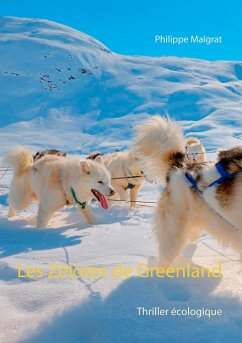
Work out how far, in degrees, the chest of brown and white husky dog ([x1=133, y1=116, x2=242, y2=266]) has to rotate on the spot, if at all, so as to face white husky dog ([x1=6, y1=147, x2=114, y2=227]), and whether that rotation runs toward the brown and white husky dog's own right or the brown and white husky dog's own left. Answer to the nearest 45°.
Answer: approximately 135° to the brown and white husky dog's own left

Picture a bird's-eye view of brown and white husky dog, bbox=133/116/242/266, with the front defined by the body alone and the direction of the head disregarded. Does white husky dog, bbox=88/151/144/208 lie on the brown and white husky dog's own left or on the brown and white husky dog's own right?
on the brown and white husky dog's own left

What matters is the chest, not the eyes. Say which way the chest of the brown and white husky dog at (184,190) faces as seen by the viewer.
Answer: to the viewer's right
